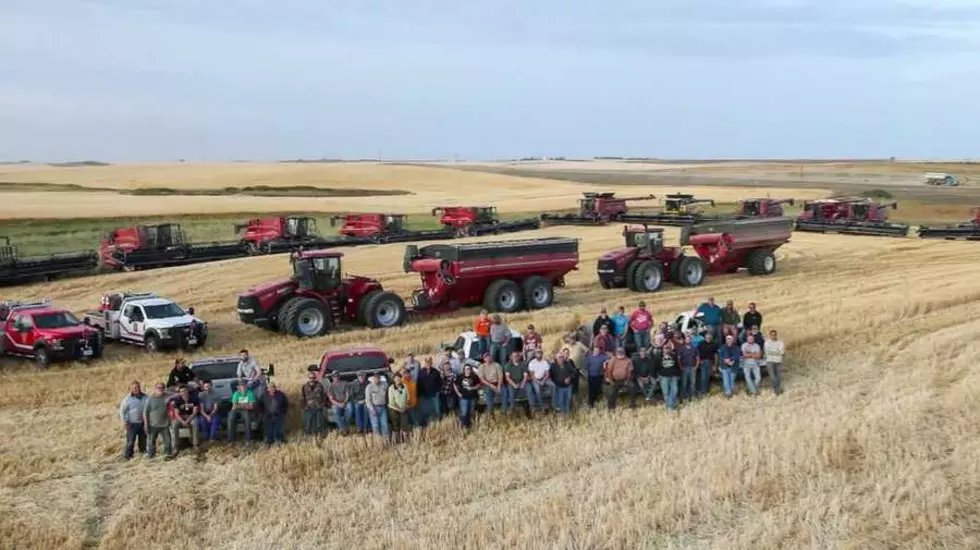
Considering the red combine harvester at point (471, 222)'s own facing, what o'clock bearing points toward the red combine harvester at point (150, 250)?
the red combine harvester at point (150, 250) is roughly at 3 o'clock from the red combine harvester at point (471, 222).

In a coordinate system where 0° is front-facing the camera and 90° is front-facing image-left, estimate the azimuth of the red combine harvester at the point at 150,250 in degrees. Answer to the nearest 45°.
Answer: approximately 315°

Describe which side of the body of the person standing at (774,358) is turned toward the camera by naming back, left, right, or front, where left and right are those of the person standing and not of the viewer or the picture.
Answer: front

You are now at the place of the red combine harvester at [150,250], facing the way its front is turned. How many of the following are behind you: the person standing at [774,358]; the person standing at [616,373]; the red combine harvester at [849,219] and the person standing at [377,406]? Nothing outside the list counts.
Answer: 0

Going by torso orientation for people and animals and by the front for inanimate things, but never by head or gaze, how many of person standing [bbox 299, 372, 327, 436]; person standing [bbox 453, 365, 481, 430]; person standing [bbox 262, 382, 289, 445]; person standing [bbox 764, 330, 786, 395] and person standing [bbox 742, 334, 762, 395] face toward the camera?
5

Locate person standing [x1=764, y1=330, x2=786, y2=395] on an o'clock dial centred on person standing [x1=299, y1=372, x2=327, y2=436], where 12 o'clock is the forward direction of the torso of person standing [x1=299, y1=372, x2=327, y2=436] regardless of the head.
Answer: person standing [x1=764, y1=330, x2=786, y2=395] is roughly at 9 o'clock from person standing [x1=299, y1=372, x2=327, y2=436].

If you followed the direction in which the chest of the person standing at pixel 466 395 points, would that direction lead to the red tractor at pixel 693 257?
no

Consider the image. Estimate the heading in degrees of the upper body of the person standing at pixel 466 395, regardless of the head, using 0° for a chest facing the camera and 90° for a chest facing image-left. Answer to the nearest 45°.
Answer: approximately 0°

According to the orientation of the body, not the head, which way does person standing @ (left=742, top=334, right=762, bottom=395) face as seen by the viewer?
toward the camera

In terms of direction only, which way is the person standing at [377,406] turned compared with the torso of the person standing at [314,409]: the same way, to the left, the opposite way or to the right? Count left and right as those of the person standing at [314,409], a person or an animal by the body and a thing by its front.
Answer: the same way

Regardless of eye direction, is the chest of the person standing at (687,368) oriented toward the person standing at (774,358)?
no

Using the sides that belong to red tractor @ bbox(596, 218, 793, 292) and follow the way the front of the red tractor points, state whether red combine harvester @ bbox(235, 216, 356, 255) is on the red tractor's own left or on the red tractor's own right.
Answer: on the red tractor's own right

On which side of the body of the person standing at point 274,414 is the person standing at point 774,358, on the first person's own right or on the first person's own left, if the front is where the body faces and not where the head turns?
on the first person's own left

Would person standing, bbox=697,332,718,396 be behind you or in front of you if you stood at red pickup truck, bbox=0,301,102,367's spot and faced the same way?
in front

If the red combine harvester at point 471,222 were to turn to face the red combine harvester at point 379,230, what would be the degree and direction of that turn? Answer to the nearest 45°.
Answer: approximately 90° to its right

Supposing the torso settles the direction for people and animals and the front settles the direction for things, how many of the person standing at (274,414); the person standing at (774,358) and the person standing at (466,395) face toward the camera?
3

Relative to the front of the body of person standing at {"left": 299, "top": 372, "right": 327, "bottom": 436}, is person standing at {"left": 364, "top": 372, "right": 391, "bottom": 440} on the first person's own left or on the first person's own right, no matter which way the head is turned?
on the first person's own left

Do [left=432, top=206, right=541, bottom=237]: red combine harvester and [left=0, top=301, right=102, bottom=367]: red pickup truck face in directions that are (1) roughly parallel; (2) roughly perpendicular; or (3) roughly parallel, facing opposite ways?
roughly parallel

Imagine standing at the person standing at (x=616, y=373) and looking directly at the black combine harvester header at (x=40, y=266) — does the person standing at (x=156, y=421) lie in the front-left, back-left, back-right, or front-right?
front-left

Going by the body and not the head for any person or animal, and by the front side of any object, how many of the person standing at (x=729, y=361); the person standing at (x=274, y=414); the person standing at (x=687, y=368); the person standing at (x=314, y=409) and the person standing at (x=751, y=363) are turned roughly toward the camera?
5
